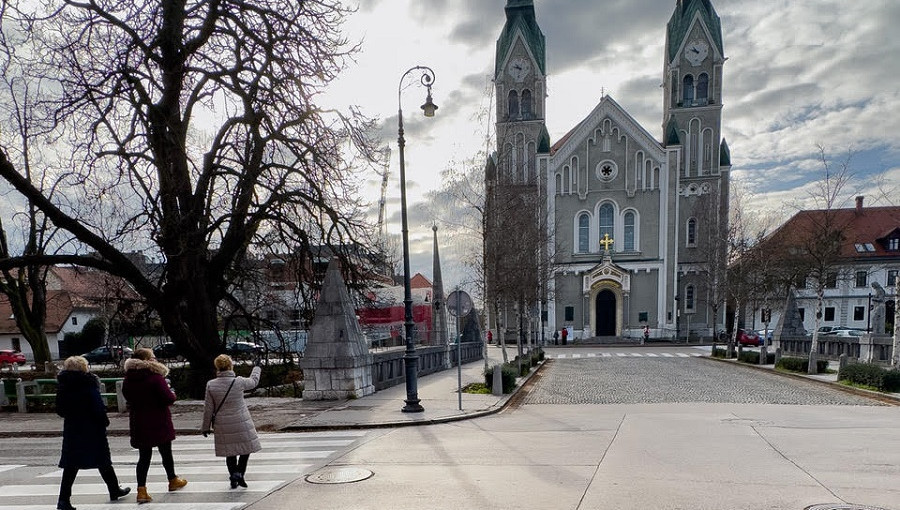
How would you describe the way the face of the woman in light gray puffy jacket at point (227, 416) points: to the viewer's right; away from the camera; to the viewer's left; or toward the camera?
away from the camera

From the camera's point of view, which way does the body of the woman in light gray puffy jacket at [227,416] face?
away from the camera

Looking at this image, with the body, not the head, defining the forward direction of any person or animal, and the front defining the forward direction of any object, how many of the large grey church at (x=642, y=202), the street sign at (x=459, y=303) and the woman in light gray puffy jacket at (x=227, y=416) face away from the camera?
2

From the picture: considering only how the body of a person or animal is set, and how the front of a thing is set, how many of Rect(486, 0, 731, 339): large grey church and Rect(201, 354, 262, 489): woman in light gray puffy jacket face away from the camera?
1

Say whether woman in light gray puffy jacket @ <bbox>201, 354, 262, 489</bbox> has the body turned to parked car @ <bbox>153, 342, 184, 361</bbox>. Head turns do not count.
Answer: yes

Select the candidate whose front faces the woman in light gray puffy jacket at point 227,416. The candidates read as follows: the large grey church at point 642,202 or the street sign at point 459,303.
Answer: the large grey church

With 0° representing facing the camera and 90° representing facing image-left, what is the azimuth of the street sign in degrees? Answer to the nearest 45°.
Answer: approximately 180°

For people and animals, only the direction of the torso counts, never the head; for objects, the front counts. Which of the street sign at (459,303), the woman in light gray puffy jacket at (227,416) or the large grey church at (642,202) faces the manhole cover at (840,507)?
the large grey church

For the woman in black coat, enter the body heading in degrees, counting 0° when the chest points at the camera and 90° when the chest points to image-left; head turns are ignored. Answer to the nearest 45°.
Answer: approximately 225°
